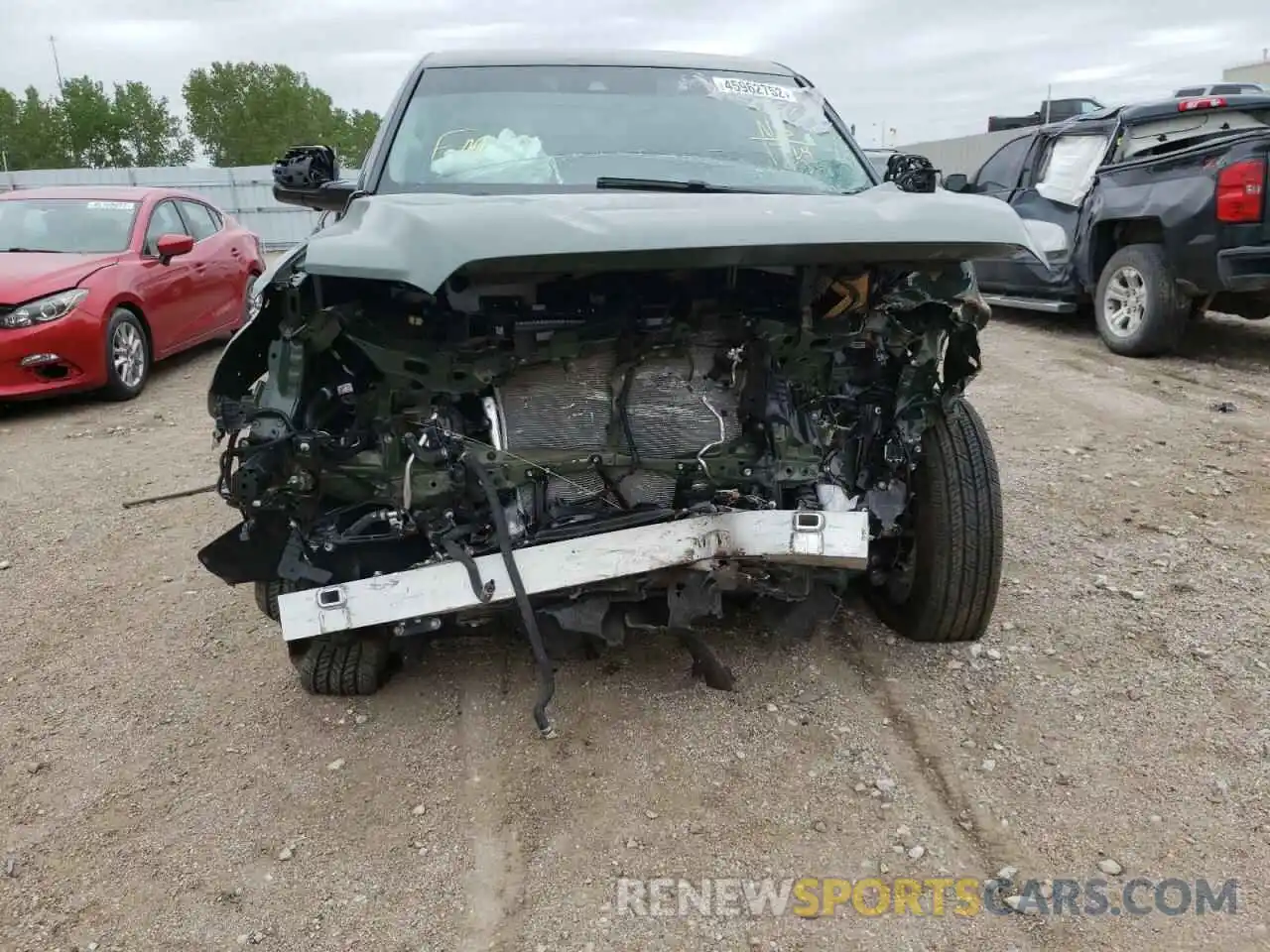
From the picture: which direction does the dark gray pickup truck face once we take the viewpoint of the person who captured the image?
facing away from the viewer and to the left of the viewer

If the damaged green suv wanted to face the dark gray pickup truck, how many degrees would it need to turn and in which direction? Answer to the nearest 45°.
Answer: approximately 135° to its left

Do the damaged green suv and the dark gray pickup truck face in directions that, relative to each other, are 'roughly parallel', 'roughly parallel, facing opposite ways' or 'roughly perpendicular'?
roughly parallel, facing opposite ways

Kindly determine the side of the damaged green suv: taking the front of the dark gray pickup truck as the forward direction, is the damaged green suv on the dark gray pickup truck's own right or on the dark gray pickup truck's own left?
on the dark gray pickup truck's own left

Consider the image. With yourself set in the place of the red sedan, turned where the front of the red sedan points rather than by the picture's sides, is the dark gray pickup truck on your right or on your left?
on your left

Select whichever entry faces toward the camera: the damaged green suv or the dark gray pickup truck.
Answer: the damaged green suv

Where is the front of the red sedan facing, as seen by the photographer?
facing the viewer and to the left of the viewer

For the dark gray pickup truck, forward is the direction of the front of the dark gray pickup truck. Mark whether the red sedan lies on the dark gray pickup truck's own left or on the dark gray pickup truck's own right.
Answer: on the dark gray pickup truck's own left

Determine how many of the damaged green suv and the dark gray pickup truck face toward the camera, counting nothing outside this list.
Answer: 1

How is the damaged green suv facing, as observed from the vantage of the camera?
facing the viewer
